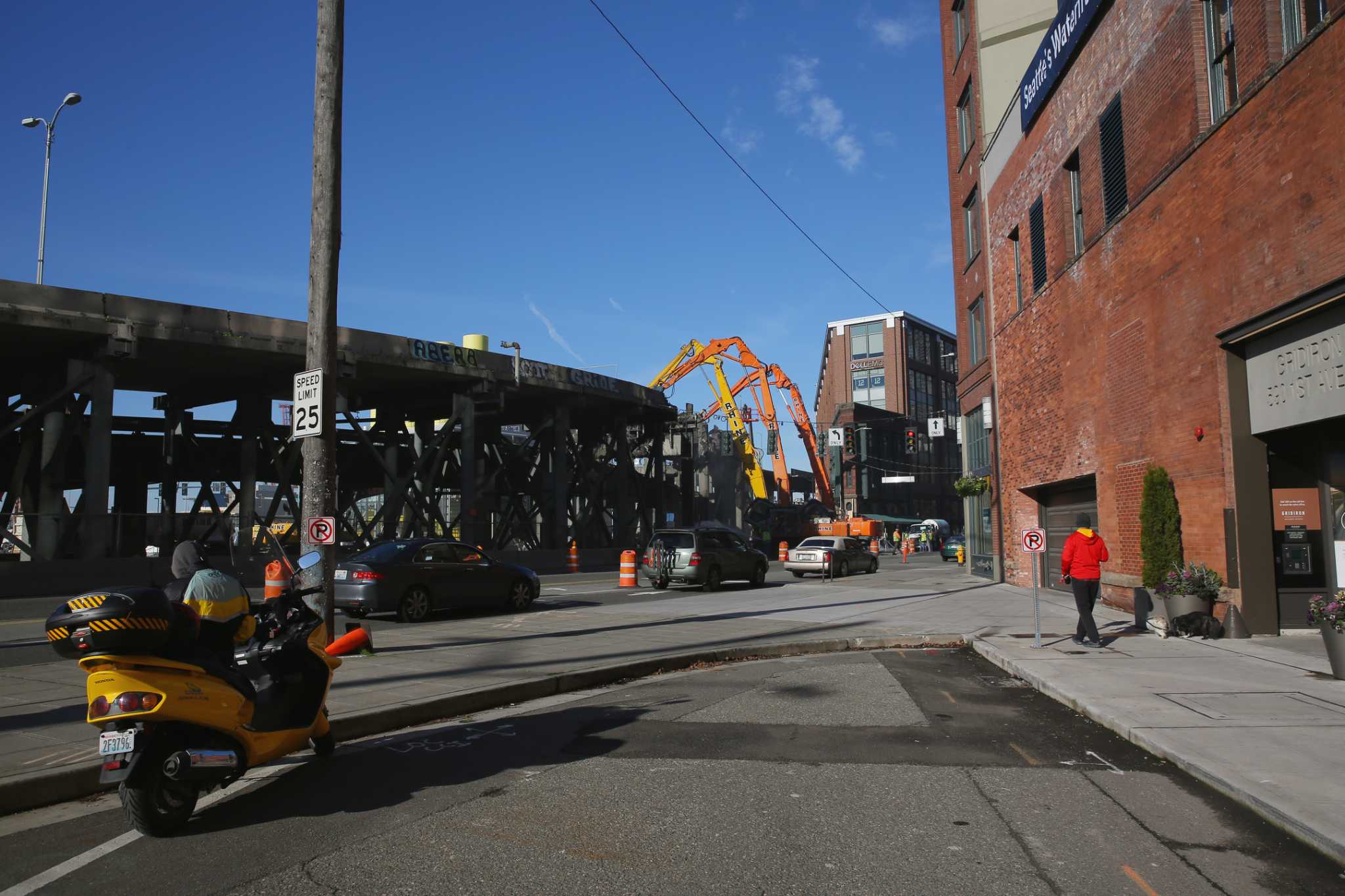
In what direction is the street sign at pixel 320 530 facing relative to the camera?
toward the camera

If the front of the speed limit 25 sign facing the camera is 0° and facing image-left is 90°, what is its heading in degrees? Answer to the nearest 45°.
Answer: approximately 45°

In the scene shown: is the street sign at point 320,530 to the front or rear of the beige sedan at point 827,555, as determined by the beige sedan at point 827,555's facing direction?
to the rear

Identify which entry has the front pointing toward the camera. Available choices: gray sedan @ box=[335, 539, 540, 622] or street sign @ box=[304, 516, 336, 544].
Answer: the street sign

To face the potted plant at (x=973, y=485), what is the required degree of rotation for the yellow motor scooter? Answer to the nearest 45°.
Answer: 0° — it already faces it

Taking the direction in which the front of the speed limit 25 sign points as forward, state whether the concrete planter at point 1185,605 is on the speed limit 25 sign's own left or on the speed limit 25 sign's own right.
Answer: on the speed limit 25 sign's own left

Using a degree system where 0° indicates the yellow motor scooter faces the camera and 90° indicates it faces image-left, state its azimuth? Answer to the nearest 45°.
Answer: approximately 225°

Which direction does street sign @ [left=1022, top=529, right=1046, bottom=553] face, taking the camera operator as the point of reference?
facing the viewer

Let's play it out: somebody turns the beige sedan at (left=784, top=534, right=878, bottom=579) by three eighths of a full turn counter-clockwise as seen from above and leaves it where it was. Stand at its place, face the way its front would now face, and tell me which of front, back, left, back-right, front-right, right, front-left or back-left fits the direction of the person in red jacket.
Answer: left

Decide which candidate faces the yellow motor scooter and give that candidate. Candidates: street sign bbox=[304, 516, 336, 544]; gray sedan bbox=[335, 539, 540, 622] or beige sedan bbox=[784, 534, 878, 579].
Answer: the street sign

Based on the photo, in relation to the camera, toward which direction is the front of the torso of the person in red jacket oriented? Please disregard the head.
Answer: away from the camera

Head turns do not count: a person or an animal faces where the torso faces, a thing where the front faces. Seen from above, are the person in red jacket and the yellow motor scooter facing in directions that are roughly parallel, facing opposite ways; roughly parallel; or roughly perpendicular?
roughly parallel

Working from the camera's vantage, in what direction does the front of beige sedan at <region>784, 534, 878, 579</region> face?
facing away from the viewer and to the right of the viewer

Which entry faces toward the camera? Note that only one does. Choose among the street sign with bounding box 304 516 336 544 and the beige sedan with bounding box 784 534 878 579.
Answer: the street sign

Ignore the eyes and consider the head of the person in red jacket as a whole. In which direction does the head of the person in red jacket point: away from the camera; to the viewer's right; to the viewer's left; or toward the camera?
away from the camera

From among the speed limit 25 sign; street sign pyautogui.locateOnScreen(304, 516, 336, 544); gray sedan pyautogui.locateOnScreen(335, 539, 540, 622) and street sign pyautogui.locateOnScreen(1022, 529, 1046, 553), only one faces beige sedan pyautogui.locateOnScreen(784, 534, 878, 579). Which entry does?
gray sedan pyautogui.locateOnScreen(335, 539, 540, 622)

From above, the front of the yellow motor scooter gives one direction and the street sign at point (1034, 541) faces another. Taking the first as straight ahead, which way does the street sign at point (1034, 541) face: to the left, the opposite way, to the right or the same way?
the opposite way

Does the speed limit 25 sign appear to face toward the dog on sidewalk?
no

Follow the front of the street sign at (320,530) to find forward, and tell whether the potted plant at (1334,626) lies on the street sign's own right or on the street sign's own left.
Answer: on the street sign's own left

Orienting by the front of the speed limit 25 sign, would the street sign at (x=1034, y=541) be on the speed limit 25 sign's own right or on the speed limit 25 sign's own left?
on the speed limit 25 sign's own left
